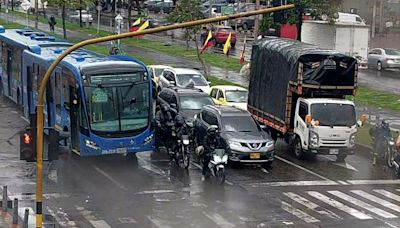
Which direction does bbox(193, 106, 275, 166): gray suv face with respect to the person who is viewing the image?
facing the viewer and to the right of the viewer

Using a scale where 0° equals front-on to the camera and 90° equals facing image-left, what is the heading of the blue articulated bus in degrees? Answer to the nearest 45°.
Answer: approximately 315°

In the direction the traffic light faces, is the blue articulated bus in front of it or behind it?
behind

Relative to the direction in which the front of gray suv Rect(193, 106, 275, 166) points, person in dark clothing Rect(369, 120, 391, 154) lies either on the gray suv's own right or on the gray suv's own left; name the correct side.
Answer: on the gray suv's own left

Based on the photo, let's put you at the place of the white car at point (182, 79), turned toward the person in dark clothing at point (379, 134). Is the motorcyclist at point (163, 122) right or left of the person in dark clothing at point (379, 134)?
right

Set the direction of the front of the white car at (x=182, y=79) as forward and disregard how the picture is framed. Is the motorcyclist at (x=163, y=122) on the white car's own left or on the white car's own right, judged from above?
on the white car's own right

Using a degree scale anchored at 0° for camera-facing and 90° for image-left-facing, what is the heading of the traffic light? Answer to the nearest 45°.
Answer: approximately 0°

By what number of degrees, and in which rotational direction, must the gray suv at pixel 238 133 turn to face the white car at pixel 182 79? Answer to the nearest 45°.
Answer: approximately 135° to its left
